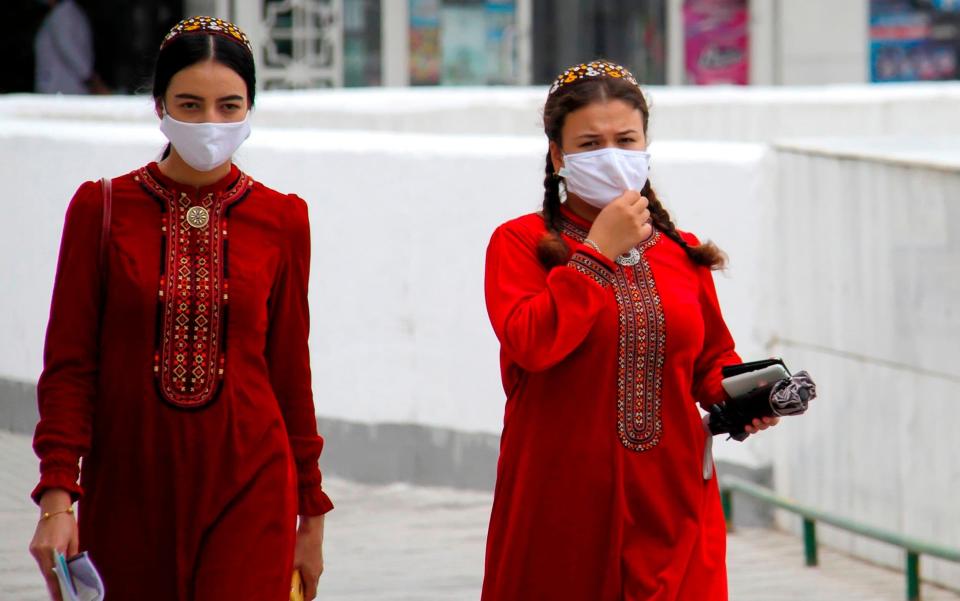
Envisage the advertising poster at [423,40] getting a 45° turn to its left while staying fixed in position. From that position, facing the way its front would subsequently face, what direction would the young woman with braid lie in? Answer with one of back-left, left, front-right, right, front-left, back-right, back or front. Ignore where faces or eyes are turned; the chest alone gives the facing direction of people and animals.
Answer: front-right

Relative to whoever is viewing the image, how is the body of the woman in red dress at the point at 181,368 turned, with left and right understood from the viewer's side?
facing the viewer

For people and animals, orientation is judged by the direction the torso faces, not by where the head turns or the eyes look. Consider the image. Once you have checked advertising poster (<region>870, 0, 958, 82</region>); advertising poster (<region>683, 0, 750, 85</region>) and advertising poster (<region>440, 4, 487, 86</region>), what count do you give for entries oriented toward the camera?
3

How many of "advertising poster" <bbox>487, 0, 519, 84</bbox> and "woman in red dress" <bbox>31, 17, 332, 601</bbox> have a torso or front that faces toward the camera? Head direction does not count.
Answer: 2

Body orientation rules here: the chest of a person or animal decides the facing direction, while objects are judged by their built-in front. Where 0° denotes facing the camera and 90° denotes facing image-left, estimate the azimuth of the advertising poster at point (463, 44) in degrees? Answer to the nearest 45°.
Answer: approximately 0°

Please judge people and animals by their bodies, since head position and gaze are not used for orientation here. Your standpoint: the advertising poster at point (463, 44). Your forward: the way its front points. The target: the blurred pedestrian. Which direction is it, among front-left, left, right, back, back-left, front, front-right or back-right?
front-right

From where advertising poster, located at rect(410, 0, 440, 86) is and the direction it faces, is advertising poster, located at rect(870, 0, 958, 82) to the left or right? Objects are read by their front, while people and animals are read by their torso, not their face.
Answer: on its left

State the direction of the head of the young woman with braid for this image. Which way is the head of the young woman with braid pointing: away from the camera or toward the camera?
toward the camera

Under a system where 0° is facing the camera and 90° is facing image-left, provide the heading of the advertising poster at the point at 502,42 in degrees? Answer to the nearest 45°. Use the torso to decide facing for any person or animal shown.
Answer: approximately 0°

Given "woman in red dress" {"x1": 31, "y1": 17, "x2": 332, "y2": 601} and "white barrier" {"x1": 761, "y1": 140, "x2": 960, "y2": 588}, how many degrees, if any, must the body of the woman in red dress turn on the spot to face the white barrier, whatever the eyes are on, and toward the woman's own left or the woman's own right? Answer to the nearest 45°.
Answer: approximately 135° to the woman's own left

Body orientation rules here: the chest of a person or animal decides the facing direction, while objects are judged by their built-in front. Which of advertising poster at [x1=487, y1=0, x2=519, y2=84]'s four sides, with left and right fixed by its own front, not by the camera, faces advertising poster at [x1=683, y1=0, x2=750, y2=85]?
left
